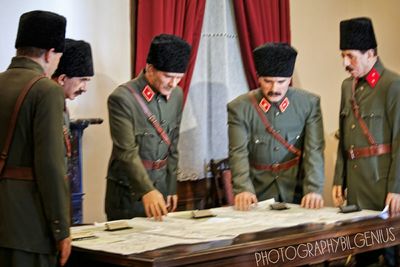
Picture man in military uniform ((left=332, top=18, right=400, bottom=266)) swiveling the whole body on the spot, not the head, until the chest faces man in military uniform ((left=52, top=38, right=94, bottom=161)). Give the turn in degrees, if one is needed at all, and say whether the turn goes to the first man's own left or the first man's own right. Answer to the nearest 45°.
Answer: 0° — they already face them

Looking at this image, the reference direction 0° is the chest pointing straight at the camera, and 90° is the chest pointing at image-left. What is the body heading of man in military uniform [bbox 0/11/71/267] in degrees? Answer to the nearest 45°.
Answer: approximately 225°

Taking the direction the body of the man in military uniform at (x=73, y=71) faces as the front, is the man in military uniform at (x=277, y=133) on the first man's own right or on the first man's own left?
on the first man's own left

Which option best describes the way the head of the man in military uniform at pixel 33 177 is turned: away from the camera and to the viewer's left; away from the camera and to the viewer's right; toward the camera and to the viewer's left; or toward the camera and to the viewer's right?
away from the camera and to the viewer's right

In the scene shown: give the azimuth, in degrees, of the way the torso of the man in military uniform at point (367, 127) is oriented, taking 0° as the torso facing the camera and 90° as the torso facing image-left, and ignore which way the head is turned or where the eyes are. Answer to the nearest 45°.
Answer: approximately 45°

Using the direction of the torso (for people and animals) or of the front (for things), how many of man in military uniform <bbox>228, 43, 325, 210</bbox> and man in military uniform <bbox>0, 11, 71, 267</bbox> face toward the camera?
1

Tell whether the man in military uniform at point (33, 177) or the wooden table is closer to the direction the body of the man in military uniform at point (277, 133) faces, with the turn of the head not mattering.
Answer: the wooden table

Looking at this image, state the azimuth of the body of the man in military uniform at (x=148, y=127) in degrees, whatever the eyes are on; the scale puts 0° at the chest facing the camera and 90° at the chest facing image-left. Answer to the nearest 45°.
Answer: approximately 315°

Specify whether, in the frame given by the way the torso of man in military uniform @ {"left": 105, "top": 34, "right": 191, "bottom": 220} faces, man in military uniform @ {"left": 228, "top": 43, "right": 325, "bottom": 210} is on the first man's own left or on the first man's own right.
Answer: on the first man's own left
